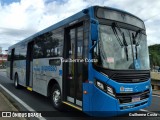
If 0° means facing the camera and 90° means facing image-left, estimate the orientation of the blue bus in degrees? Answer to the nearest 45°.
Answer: approximately 315°
